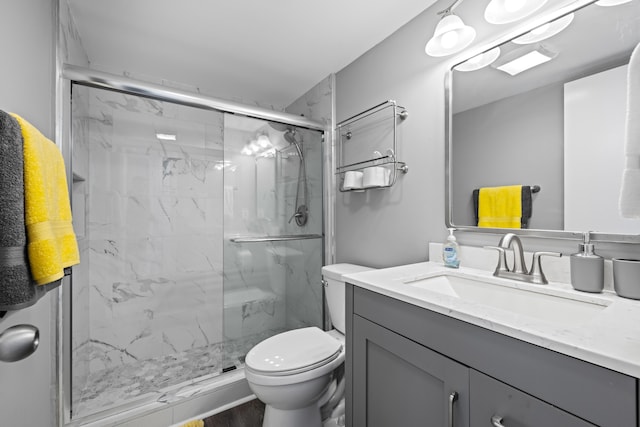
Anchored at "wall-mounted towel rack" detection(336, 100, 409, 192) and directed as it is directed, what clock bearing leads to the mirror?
The mirror is roughly at 9 o'clock from the wall-mounted towel rack.

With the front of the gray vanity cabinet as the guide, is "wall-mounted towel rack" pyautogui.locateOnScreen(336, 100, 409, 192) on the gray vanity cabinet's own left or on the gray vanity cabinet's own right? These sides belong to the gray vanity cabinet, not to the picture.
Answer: on the gray vanity cabinet's own right

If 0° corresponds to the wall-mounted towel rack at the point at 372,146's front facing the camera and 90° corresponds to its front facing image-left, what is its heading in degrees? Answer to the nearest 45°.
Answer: approximately 45°

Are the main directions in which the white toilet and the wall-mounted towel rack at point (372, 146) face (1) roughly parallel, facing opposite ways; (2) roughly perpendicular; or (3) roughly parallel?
roughly parallel

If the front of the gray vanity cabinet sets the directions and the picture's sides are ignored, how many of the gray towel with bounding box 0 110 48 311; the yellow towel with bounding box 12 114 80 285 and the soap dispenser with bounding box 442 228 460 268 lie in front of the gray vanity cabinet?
2

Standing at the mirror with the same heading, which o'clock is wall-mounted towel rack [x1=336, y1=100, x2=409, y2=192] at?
The wall-mounted towel rack is roughly at 2 o'clock from the mirror.

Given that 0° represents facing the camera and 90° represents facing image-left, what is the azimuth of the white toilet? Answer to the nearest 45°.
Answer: approximately 45°

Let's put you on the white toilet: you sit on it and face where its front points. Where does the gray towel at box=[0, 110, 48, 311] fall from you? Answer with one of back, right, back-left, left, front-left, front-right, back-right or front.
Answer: front

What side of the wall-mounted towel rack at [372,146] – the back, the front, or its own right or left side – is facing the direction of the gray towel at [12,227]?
front

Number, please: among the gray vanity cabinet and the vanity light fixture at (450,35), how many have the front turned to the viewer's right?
0
